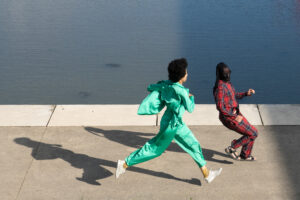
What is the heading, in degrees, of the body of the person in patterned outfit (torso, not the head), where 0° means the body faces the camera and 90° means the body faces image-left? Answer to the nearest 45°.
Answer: approximately 270°

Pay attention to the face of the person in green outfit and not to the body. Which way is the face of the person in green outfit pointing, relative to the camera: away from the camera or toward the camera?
away from the camera
